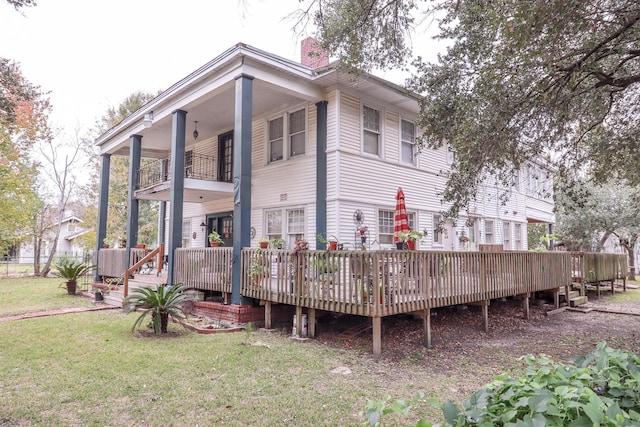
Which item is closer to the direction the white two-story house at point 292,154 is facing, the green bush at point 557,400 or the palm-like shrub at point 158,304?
the palm-like shrub

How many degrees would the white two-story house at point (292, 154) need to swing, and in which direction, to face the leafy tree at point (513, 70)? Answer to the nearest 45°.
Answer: approximately 90° to its left

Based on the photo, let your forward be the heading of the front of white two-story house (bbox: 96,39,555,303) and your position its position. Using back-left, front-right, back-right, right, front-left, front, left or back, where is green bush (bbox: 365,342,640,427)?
front-left

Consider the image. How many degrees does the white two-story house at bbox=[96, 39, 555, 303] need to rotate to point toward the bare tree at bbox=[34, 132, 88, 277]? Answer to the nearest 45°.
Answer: approximately 90° to its right

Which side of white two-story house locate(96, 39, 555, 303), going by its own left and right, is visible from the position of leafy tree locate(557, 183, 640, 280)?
back

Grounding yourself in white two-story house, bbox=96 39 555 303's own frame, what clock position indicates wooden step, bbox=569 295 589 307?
The wooden step is roughly at 7 o'clock from the white two-story house.

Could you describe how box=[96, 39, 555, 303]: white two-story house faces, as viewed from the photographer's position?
facing the viewer and to the left of the viewer

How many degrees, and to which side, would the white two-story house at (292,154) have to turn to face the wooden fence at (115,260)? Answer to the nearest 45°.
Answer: approximately 45° to its right

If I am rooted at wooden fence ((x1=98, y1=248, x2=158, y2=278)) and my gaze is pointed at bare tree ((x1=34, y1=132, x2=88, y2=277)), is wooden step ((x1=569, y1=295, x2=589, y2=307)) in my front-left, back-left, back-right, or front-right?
back-right

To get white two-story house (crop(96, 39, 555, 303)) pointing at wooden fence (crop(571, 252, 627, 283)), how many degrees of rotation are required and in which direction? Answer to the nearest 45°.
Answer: approximately 135° to its left

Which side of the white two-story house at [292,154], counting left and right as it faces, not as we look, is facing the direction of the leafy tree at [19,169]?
right
